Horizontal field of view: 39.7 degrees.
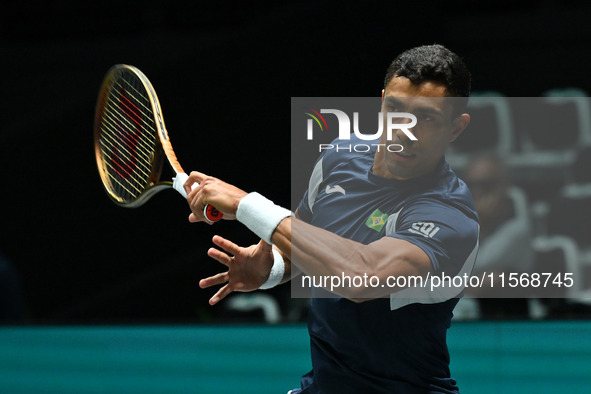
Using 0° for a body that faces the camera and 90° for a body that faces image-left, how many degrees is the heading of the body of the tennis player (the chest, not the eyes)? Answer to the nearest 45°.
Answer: approximately 45°
